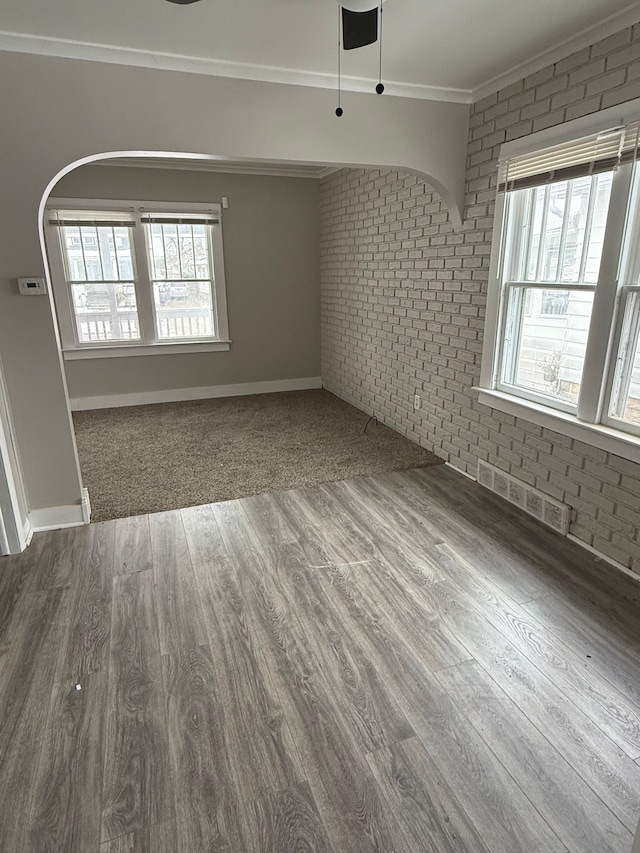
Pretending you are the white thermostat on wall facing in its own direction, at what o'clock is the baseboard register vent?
The baseboard register vent is roughly at 10 o'clock from the white thermostat on wall.

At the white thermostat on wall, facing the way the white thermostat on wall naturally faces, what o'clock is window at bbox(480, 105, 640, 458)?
The window is roughly at 10 o'clock from the white thermostat on wall.

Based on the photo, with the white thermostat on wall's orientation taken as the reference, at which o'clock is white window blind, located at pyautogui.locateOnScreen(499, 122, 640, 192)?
The white window blind is roughly at 10 o'clock from the white thermostat on wall.

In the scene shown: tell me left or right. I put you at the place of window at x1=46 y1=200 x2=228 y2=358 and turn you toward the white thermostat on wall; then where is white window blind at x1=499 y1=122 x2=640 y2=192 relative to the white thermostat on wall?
left

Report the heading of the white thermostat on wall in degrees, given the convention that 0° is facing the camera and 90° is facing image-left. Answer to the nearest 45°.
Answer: approximately 0°

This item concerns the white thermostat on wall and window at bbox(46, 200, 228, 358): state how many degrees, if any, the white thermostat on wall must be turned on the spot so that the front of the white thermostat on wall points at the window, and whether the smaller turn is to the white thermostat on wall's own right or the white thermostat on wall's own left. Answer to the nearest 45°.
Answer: approximately 180°

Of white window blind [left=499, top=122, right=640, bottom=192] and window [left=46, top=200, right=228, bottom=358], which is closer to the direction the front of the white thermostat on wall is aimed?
the white window blind
